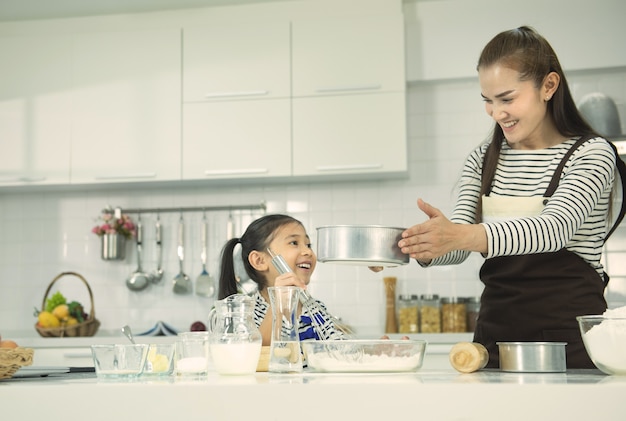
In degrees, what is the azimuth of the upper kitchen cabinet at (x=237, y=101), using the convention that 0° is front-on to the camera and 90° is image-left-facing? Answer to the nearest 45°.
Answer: approximately 0°

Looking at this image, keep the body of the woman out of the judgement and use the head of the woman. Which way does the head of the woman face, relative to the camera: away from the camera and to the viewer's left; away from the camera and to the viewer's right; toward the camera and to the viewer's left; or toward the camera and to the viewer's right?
toward the camera and to the viewer's left

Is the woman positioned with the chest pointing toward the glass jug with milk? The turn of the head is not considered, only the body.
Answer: yes

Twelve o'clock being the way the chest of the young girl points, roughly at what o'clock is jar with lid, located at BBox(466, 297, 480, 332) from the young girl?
The jar with lid is roughly at 9 o'clock from the young girl.

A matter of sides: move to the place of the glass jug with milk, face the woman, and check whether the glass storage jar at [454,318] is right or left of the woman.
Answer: left

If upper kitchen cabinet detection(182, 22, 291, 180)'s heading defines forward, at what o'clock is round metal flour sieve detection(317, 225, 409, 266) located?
The round metal flour sieve is roughly at 12 o'clock from the upper kitchen cabinet.

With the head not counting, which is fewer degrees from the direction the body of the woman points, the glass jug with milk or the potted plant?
the glass jug with milk

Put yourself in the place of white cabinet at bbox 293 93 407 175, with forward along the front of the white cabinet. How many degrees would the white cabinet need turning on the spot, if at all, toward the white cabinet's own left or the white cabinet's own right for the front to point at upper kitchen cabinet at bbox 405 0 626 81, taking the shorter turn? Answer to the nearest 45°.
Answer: approximately 90° to the white cabinet's own left

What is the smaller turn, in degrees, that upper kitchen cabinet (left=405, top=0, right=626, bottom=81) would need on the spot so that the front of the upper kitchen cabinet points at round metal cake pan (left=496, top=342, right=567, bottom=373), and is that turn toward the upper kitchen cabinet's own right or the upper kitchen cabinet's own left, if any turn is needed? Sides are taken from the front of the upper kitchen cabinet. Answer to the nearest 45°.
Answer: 0° — it already faces it
